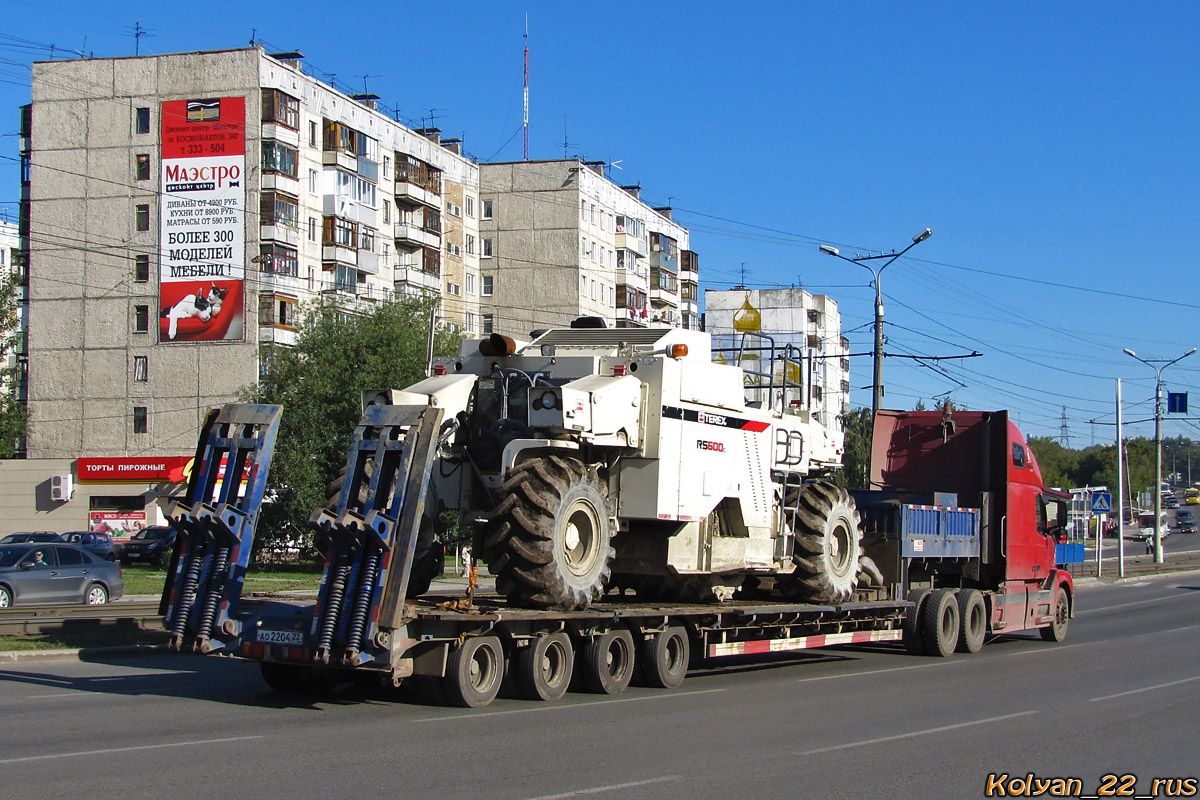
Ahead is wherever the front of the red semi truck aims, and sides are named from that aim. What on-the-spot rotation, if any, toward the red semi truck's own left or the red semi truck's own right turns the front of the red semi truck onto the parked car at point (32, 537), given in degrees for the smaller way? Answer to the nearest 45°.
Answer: approximately 90° to the red semi truck's own left

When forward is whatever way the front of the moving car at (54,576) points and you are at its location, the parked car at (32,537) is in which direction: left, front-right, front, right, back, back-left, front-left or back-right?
right

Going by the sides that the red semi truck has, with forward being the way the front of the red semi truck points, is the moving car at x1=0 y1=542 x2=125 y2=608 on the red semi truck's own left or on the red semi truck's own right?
on the red semi truck's own left

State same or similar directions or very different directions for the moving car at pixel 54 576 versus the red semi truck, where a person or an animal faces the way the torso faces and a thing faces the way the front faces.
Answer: very different directions

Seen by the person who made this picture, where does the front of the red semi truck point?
facing away from the viewer and to the right of the viewer

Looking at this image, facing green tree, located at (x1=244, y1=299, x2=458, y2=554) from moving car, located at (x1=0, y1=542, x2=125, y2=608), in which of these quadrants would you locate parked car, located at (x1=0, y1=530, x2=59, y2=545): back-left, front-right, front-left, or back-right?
front-left

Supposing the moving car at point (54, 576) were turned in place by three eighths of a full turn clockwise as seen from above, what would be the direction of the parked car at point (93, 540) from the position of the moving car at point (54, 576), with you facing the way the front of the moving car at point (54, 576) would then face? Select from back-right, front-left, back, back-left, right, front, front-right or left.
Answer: front-left

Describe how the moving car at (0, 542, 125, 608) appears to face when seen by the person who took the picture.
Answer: facing to the left of the viewer

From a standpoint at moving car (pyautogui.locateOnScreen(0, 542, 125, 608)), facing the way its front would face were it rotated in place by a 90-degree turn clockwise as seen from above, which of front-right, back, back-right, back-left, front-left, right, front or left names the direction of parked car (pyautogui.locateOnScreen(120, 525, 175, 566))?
front

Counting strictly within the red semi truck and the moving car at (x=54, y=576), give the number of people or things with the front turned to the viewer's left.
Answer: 1

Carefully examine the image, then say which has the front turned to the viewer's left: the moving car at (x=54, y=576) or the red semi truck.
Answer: the moving car
